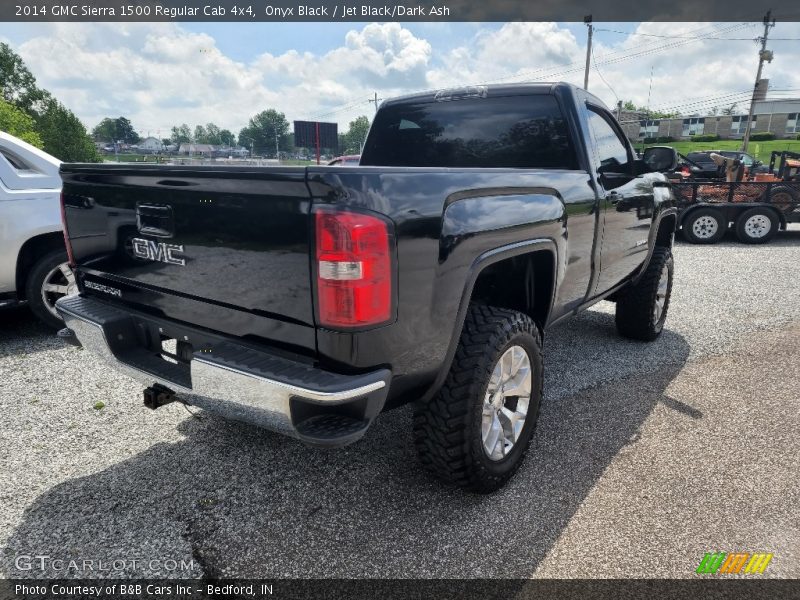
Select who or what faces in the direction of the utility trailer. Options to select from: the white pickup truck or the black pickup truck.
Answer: the black pickup truck

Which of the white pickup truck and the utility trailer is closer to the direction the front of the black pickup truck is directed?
the utility trailer

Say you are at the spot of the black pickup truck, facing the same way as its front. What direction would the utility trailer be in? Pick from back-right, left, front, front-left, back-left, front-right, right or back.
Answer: front

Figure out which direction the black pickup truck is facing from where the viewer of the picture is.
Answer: facing away from the viewer and to the right of the viewer

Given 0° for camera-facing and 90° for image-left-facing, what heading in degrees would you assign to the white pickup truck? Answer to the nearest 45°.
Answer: approximately 45°
